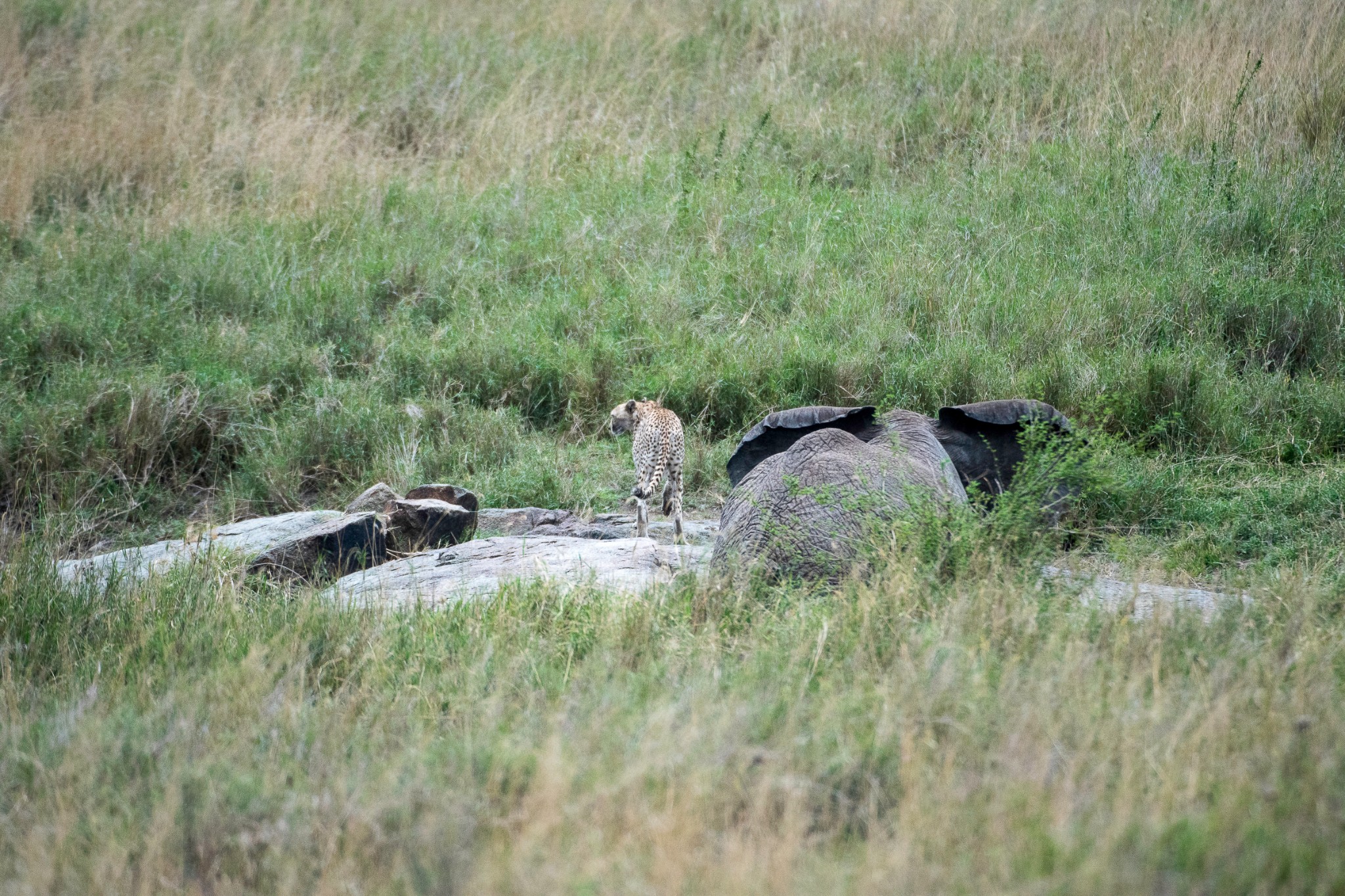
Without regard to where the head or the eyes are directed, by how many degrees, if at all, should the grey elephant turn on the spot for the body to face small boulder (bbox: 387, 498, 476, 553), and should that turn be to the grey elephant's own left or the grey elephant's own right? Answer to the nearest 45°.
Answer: approximately 135° to the grey elephant's own left

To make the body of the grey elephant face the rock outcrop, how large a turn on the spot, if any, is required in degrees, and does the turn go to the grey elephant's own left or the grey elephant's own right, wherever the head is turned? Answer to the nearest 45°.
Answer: approximately 135° to the grey elephant's own left

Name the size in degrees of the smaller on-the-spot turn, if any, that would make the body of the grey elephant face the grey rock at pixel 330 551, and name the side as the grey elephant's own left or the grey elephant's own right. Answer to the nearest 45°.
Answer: approximately 135° to the grey elephant's own left

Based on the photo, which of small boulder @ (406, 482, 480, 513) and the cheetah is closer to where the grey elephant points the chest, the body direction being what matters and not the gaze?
the cheetah

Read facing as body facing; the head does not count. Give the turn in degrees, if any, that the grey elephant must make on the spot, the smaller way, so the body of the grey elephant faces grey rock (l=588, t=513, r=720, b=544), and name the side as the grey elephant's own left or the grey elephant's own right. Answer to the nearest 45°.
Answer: approximately 90° to the grey elephant's own left

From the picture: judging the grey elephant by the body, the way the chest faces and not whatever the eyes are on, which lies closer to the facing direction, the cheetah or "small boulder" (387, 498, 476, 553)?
the cheetah

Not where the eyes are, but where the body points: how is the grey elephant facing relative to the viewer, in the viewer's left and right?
facing away from the viewer and to the right of the viewer

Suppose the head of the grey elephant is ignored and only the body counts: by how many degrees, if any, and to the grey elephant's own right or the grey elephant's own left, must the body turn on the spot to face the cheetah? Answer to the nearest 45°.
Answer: approximately 90° to the grey elephant's own left
